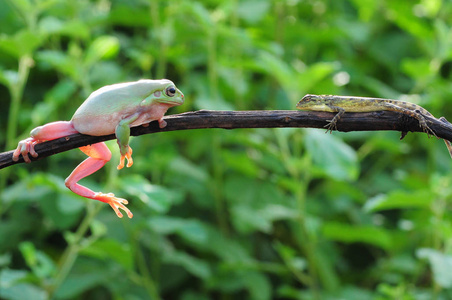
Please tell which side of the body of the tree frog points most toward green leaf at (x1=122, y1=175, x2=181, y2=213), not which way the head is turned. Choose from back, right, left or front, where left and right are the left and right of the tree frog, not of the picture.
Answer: left

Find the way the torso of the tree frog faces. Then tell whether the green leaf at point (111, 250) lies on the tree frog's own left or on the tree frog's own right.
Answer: on the tree frog's own left

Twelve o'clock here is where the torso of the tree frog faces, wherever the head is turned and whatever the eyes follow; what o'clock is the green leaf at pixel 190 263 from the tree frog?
The green leaf is roughly at 10 o'clock from the tree frog.

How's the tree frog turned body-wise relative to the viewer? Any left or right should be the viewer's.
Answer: facing to the right of the viewer

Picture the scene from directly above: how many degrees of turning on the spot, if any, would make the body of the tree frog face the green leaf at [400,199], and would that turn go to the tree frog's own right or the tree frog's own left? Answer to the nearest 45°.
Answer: approximately 45° to the tree frog's own left
